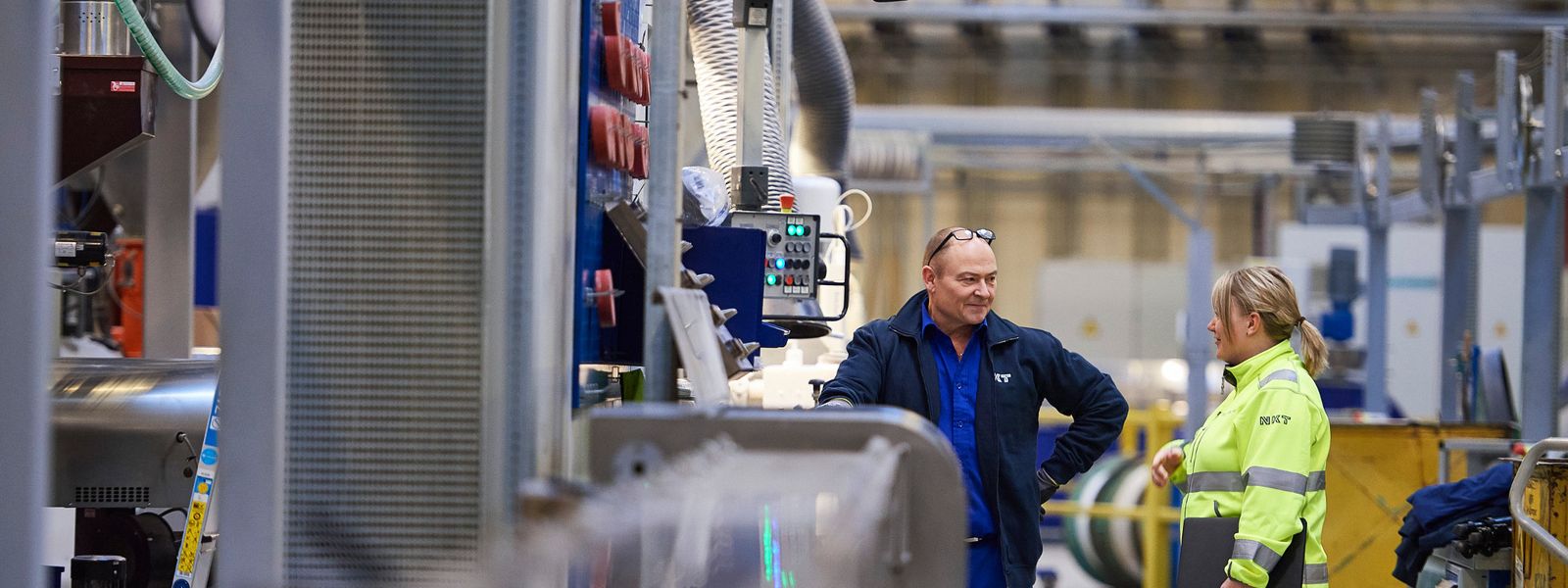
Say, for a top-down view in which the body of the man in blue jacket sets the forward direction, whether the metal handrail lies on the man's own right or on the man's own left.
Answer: on the man's own left

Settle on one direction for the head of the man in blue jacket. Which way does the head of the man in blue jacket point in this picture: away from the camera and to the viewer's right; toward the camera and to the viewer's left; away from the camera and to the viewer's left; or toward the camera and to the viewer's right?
toward the camera and to the viewer's right

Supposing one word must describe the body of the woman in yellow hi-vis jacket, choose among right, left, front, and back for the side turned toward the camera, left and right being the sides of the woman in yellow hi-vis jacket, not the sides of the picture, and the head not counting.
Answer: left

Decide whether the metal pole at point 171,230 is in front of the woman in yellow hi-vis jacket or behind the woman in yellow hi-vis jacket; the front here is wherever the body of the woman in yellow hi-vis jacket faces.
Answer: in front

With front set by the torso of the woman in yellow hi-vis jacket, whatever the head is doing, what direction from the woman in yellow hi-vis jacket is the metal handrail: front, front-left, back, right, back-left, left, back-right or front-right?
back-right

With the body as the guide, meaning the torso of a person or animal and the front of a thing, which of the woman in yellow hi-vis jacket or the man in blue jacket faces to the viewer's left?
the woman in yellow hi-vis jacket

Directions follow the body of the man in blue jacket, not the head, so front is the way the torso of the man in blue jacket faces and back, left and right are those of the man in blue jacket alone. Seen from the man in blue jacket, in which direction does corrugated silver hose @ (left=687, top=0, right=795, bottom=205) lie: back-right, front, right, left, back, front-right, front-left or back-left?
back-right

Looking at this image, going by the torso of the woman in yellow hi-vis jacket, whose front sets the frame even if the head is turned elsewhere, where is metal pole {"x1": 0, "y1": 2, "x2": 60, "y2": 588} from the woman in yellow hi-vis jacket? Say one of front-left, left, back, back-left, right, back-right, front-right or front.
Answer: front-left

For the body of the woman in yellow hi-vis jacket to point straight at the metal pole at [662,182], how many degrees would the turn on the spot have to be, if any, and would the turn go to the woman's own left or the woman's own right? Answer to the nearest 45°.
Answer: approximately 45° to the woman's own left

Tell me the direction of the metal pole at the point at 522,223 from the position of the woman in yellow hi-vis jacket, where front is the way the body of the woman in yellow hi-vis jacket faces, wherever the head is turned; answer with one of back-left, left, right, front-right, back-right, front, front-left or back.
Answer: front-left

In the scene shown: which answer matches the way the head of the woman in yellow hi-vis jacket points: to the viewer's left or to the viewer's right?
to the viewer's left

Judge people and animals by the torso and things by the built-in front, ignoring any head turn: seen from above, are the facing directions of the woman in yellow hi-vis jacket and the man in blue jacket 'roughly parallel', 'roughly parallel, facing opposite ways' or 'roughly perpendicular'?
roughly perpendicular

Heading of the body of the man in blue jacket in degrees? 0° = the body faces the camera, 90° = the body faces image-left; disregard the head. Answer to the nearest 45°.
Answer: approximately 0°

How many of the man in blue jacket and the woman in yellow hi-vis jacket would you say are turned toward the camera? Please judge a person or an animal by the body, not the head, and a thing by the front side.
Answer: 1

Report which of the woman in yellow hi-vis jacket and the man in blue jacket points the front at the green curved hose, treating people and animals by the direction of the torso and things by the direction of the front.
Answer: the woman in yellow hi-vis jacket
